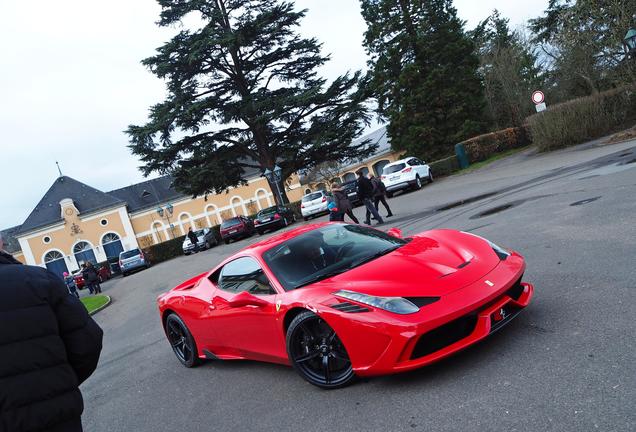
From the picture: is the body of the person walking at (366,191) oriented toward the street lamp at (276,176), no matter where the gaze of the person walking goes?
no

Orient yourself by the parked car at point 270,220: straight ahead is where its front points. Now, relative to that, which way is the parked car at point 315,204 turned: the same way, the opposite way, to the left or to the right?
the same way

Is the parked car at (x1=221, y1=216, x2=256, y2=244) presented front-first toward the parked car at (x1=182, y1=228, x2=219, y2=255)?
no

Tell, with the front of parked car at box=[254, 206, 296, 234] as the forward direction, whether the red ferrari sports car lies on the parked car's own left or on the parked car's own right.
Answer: on the parked car's own right

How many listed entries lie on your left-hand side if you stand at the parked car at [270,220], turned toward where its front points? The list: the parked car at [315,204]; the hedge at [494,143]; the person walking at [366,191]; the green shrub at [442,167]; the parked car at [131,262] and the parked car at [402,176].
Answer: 1

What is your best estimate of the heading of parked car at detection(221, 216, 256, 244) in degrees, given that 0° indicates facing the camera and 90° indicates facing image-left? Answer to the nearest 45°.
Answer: approximately 225°

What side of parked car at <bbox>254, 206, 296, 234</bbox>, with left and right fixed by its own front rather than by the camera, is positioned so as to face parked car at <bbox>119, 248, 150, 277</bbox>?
left

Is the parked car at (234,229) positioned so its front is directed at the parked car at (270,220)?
no

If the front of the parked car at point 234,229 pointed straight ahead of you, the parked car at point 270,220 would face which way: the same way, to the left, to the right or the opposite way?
the same way
